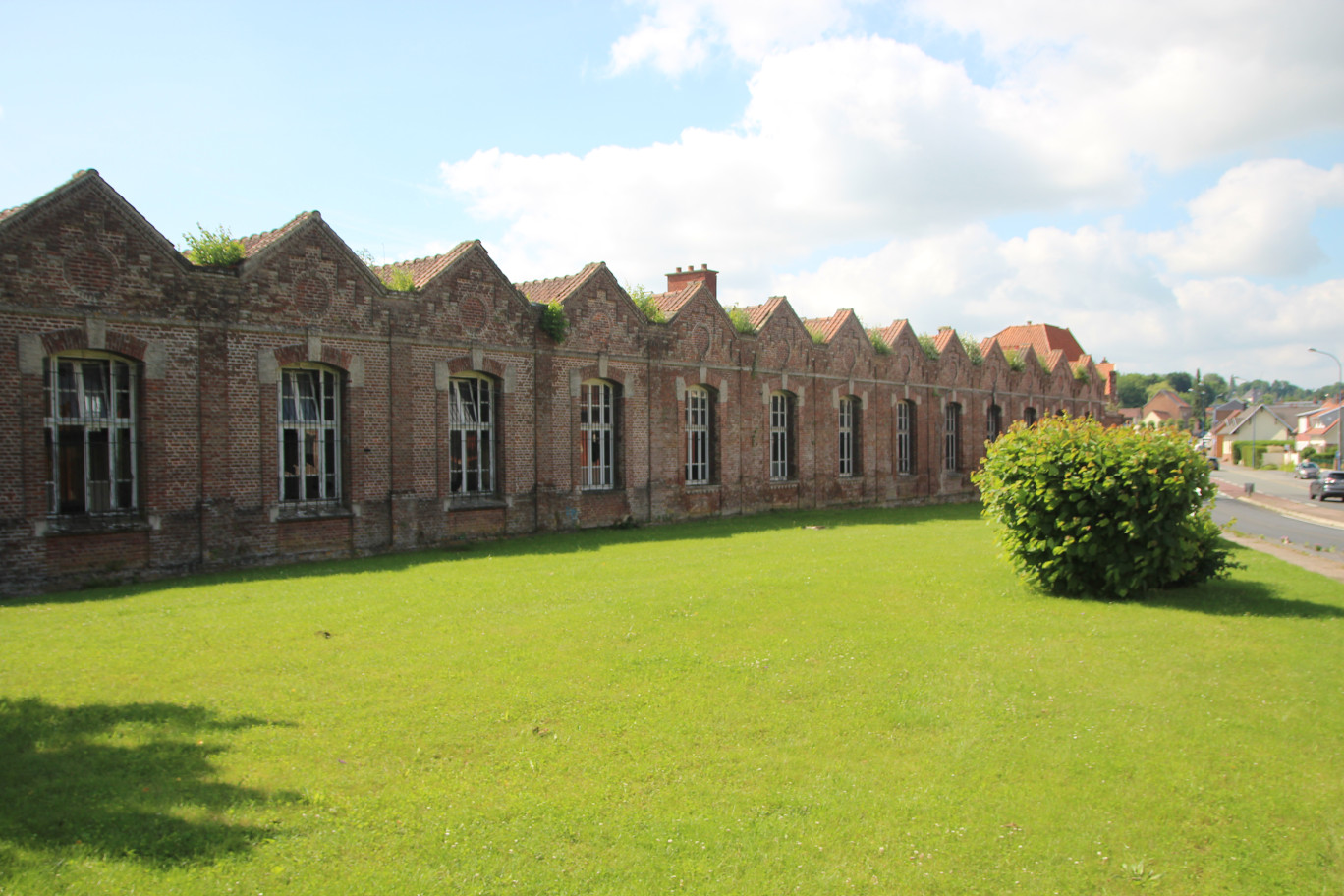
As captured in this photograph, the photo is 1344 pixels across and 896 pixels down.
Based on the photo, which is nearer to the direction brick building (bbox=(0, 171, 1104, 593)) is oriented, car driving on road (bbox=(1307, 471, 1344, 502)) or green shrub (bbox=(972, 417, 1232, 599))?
the green shrub

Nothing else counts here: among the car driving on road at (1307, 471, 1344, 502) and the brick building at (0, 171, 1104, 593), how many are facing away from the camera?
1

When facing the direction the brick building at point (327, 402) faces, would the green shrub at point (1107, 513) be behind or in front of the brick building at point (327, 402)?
in front

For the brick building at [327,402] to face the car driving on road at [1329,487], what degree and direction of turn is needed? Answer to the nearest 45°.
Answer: approximately 90° to its left

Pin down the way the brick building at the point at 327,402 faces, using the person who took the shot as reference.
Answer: facing the viewer and to the right of the viewer

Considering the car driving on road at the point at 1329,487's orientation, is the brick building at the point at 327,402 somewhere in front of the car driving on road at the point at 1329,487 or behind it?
in front
